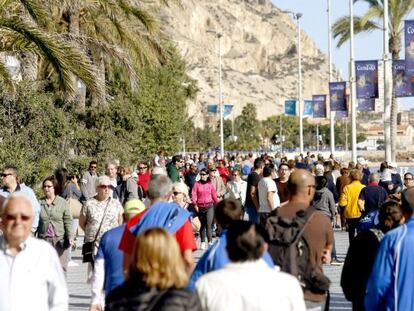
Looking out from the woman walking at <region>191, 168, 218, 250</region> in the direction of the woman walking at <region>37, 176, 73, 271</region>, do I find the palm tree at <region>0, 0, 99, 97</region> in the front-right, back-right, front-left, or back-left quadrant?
front-right

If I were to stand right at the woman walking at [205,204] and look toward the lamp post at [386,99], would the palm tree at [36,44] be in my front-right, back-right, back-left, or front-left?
back-left

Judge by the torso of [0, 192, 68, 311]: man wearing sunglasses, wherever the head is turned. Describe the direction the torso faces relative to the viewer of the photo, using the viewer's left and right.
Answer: facing the viewer

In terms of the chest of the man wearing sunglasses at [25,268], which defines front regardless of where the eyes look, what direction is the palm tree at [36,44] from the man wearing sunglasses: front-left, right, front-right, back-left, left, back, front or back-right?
back

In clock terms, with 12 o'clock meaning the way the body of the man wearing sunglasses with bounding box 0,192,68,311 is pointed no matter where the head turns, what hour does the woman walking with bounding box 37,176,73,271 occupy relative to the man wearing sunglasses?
The woman walking is roughly at 6 o'clock from the man wearing sunglasses.

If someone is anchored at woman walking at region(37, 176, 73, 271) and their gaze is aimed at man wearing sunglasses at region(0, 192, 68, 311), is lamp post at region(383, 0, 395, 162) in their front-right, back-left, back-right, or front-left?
back-left
